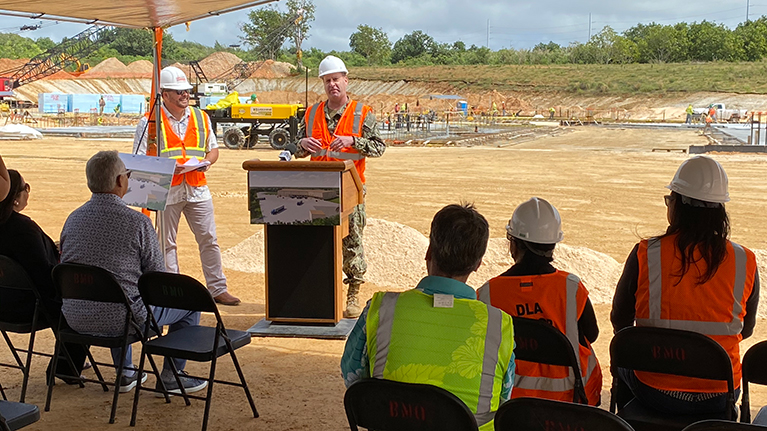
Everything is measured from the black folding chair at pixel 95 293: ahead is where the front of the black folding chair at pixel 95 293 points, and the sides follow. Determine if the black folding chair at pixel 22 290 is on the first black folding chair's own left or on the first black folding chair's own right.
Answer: on the first black folding chair's own left

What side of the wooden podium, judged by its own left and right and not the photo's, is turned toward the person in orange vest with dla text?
front

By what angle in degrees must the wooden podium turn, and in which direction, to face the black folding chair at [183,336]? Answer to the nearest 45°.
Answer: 0° — it already faces it

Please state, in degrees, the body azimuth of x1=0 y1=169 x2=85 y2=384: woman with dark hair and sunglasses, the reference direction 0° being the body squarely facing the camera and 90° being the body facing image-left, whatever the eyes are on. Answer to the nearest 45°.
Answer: approximately 225°

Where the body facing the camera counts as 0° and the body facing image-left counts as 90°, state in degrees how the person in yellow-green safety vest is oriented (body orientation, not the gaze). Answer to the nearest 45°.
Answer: approximately 180°

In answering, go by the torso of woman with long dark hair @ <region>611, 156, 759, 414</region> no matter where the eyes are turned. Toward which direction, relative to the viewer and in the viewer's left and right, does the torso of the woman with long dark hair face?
facing away from the viewer

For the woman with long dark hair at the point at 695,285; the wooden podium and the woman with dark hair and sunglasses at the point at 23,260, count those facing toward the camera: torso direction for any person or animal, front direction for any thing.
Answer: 1

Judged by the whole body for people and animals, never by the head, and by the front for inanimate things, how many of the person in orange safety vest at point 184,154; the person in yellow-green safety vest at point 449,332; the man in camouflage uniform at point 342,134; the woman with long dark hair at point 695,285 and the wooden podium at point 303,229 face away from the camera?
2

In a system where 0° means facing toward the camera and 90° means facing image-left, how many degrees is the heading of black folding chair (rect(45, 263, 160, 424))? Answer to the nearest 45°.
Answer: approximately 225°

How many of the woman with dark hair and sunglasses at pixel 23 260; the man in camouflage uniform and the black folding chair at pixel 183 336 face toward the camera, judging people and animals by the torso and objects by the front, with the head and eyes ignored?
1

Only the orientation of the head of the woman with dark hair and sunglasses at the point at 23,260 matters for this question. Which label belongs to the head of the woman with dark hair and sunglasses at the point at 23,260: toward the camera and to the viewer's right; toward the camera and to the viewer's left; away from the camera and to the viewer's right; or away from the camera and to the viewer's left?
away from the camera and to the viewer's right

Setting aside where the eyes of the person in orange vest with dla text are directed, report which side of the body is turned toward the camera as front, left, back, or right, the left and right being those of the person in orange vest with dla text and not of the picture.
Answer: back

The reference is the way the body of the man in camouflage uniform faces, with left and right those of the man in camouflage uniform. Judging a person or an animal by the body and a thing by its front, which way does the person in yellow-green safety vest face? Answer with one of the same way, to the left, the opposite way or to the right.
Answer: the opposite way
